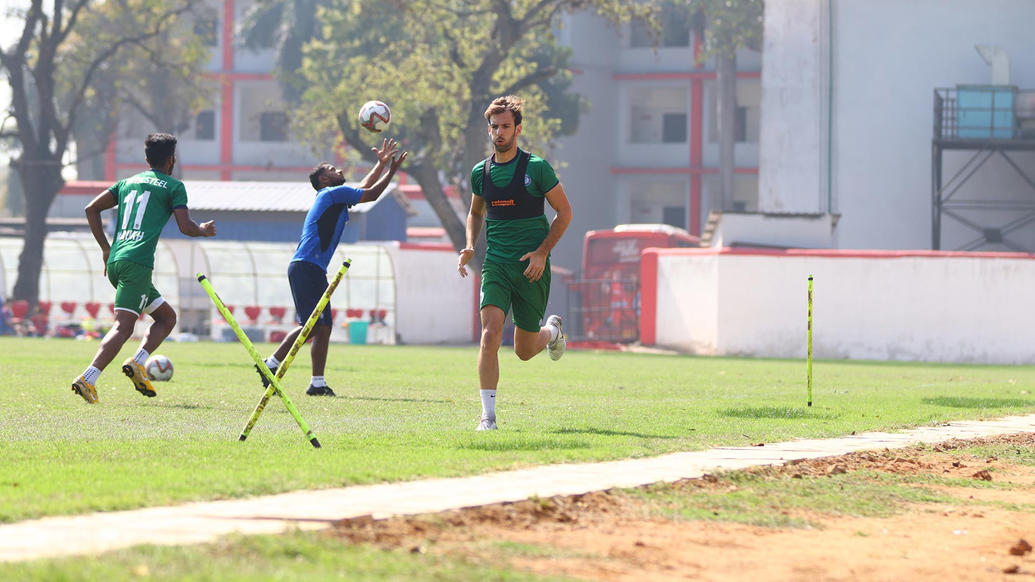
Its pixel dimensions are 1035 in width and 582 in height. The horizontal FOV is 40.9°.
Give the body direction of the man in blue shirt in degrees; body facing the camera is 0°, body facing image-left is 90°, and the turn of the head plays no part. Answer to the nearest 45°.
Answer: approximately 270°

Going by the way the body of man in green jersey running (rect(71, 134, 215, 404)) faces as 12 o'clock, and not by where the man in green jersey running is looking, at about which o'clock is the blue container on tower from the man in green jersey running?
The blue container on tower is roughly at 12 o'clock from the man in green jersey running.

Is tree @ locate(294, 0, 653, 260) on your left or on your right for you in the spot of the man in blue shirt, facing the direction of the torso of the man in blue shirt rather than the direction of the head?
on your left

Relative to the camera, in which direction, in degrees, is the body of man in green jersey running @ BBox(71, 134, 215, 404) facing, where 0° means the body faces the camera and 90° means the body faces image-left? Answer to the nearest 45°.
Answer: approximately 225°

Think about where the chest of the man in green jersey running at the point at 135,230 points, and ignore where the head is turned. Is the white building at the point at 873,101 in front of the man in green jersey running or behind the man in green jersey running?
in front

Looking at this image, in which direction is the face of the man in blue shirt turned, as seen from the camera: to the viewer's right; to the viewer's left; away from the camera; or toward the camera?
to the viewer's right

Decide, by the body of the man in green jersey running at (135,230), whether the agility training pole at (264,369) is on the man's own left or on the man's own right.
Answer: on the man's own right

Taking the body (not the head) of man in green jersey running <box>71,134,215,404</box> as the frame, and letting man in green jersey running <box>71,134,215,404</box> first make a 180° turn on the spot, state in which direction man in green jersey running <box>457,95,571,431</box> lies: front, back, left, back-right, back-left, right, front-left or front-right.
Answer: left
